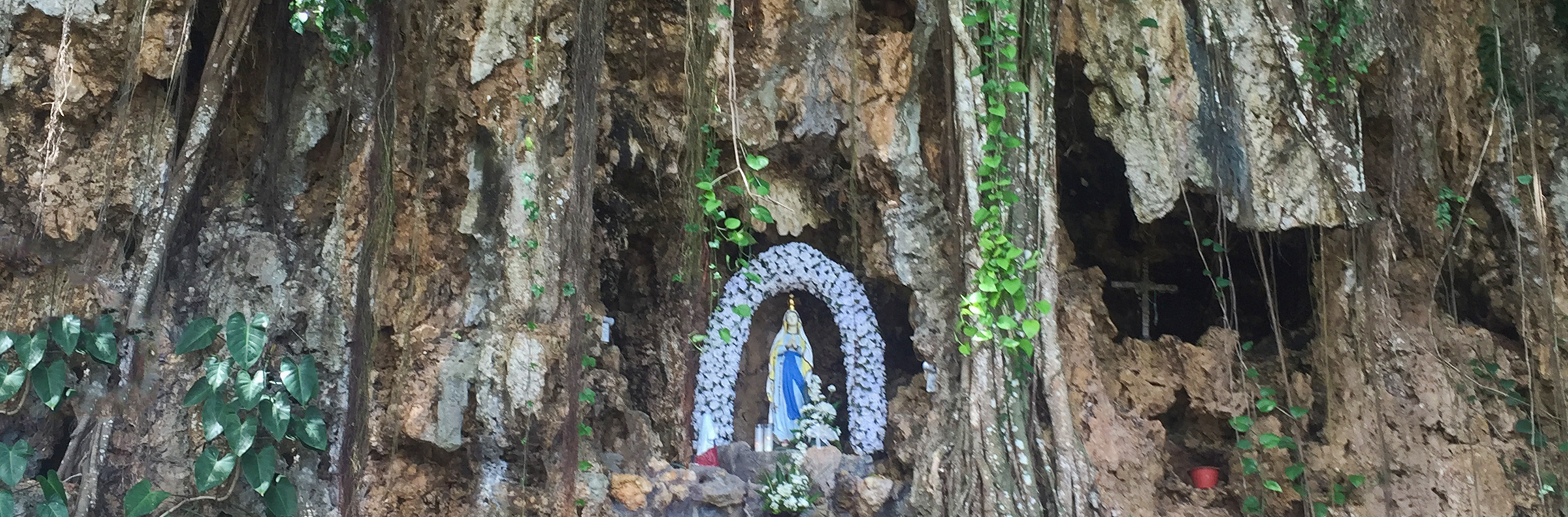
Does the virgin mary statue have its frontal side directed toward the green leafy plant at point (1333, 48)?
no

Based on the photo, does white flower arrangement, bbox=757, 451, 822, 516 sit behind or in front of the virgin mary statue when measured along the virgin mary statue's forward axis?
in front

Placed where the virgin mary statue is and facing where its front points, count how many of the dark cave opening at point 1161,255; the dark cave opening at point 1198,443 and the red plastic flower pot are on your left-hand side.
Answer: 3

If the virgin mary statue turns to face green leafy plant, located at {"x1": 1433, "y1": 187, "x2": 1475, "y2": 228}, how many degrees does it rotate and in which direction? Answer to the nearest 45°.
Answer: approximately 90° to its left

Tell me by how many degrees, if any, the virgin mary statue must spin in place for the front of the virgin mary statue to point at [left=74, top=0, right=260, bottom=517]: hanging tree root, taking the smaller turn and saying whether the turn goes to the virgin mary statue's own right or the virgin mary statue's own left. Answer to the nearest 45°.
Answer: approximately 45° to the virgin mary statue's own right

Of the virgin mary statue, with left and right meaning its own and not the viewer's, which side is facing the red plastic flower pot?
left

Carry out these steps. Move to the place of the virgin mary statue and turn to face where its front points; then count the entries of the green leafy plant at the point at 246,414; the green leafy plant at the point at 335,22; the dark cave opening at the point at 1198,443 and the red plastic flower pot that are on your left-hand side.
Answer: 2

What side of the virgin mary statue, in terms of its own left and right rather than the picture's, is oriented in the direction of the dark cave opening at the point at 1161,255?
left

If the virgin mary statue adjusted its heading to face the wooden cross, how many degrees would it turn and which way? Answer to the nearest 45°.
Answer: approximately 90° to its left

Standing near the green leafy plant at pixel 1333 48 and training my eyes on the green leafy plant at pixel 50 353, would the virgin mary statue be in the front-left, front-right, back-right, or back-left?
front-right

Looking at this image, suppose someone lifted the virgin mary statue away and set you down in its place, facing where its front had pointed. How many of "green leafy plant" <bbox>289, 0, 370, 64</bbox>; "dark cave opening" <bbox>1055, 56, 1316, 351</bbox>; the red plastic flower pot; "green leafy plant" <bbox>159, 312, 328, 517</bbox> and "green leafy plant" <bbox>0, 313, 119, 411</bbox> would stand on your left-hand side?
2

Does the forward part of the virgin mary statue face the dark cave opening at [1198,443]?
no

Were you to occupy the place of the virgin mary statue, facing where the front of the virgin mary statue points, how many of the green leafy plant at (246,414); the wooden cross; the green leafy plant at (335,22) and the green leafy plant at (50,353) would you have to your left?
1

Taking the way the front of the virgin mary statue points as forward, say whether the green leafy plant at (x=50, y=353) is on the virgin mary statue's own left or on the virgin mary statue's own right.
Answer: on the virgin mary statue's own right

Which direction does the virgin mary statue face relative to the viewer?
toward the camera

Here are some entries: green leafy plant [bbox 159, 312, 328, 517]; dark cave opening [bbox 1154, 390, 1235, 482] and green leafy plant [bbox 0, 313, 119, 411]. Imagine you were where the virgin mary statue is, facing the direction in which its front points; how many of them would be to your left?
1

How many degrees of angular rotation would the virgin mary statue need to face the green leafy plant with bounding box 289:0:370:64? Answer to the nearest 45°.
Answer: approximately 45° to its right

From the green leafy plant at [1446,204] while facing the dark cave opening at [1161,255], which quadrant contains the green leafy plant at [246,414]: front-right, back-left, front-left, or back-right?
front-left
